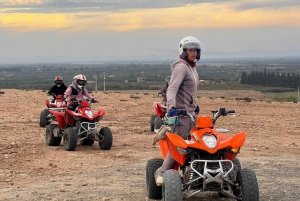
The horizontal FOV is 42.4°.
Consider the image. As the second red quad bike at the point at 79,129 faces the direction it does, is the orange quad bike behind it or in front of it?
in front

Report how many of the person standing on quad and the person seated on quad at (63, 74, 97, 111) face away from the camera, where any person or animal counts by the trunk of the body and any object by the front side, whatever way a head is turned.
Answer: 0

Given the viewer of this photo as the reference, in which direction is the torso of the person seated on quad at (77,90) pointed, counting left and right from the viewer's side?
facing the viewer and to the right of the viewer

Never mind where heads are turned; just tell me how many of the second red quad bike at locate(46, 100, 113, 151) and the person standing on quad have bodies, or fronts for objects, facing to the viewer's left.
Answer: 0

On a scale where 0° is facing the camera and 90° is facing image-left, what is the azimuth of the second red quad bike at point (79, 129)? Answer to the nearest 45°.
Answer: approximately 315°
